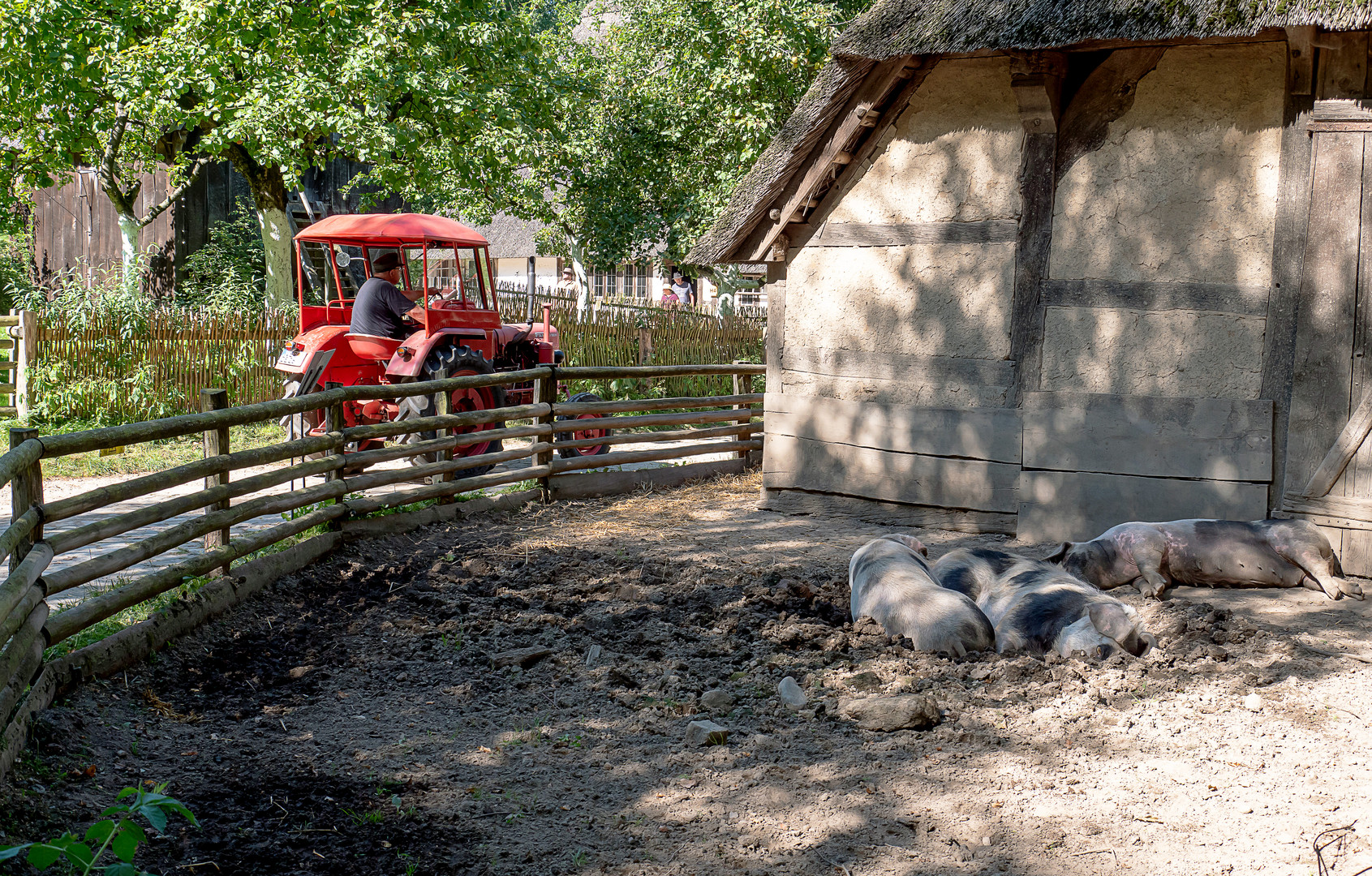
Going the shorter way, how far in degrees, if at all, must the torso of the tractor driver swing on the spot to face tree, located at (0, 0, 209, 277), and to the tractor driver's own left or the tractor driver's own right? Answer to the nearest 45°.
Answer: approximately 90° to the tractor driver's own left

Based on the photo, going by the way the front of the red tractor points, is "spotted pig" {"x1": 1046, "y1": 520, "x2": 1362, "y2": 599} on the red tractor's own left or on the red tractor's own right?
on the red tractor's own right

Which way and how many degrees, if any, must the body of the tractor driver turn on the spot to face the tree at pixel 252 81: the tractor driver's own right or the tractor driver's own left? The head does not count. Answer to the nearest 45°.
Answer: approximately 45° to the tractor driver's own left

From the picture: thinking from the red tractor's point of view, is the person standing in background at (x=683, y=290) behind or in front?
in front

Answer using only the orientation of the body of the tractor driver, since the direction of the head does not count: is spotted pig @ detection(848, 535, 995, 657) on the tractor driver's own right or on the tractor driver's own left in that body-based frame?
on the tractor driver's own right

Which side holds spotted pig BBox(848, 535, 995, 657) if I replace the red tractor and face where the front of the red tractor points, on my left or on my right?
on my right

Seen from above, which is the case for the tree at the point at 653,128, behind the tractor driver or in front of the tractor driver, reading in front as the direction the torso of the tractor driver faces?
in front

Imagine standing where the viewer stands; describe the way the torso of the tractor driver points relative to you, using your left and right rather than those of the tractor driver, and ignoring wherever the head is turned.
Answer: facing away from the viewer and to the right of the viewer

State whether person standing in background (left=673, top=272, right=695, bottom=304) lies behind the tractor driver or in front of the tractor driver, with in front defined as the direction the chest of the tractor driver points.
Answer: in front

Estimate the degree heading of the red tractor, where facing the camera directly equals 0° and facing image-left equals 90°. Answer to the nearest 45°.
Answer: approximately 225°

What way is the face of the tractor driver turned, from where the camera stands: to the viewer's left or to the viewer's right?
to the viewer's right
